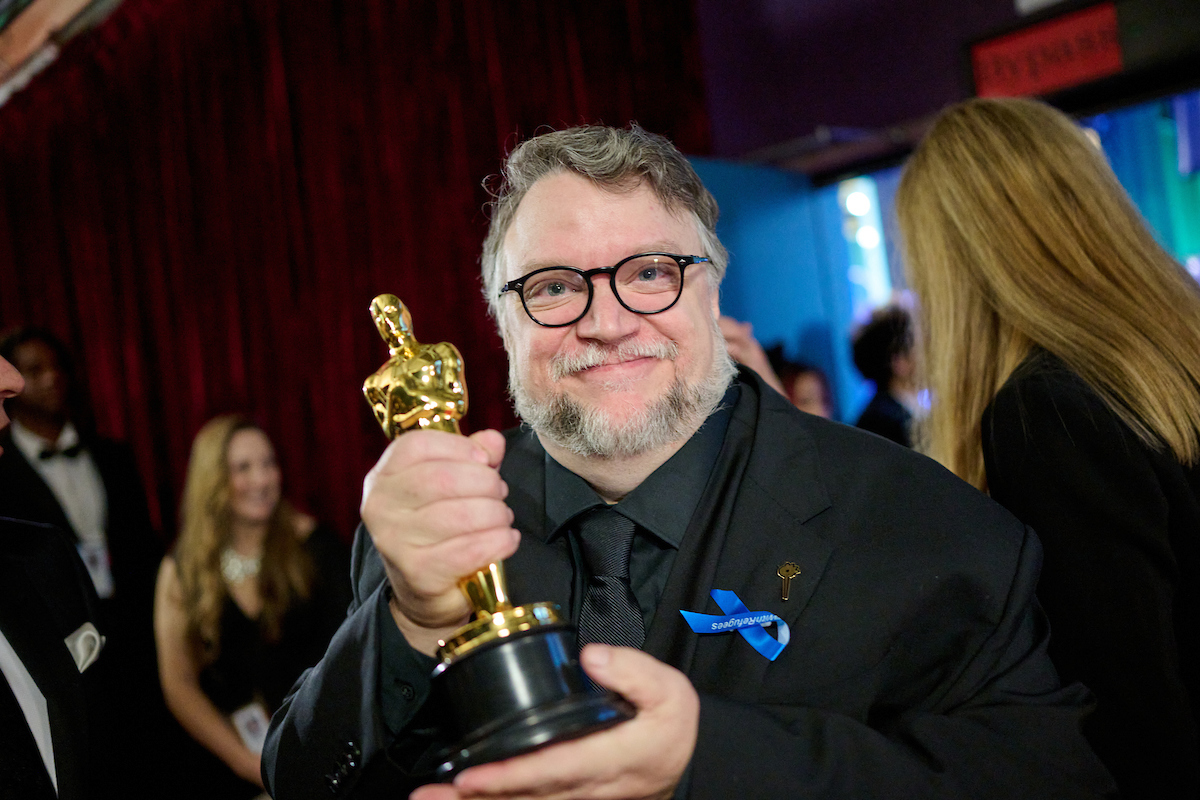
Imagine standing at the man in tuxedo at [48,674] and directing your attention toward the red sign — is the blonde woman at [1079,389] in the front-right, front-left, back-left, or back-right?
front-right

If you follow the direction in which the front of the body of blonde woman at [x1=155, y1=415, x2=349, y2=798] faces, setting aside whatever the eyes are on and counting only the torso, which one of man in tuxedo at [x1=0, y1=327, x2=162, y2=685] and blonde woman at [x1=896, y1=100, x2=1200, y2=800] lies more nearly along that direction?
the blonde woman

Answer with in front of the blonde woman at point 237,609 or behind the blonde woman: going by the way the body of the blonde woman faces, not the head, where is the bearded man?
in front

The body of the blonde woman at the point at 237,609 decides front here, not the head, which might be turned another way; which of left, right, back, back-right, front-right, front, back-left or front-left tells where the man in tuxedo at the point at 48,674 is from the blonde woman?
front-right

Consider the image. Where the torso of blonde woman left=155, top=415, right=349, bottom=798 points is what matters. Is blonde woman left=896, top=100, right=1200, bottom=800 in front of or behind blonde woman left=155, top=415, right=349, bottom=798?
in front

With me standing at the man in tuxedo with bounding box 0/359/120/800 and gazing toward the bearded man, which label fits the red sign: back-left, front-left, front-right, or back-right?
front-left

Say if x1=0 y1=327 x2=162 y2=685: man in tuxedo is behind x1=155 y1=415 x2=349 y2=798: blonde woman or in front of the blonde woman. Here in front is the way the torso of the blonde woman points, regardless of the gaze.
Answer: behind

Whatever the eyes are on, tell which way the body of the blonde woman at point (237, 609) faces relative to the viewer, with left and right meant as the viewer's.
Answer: facing the viewer and to the right of the viewer
